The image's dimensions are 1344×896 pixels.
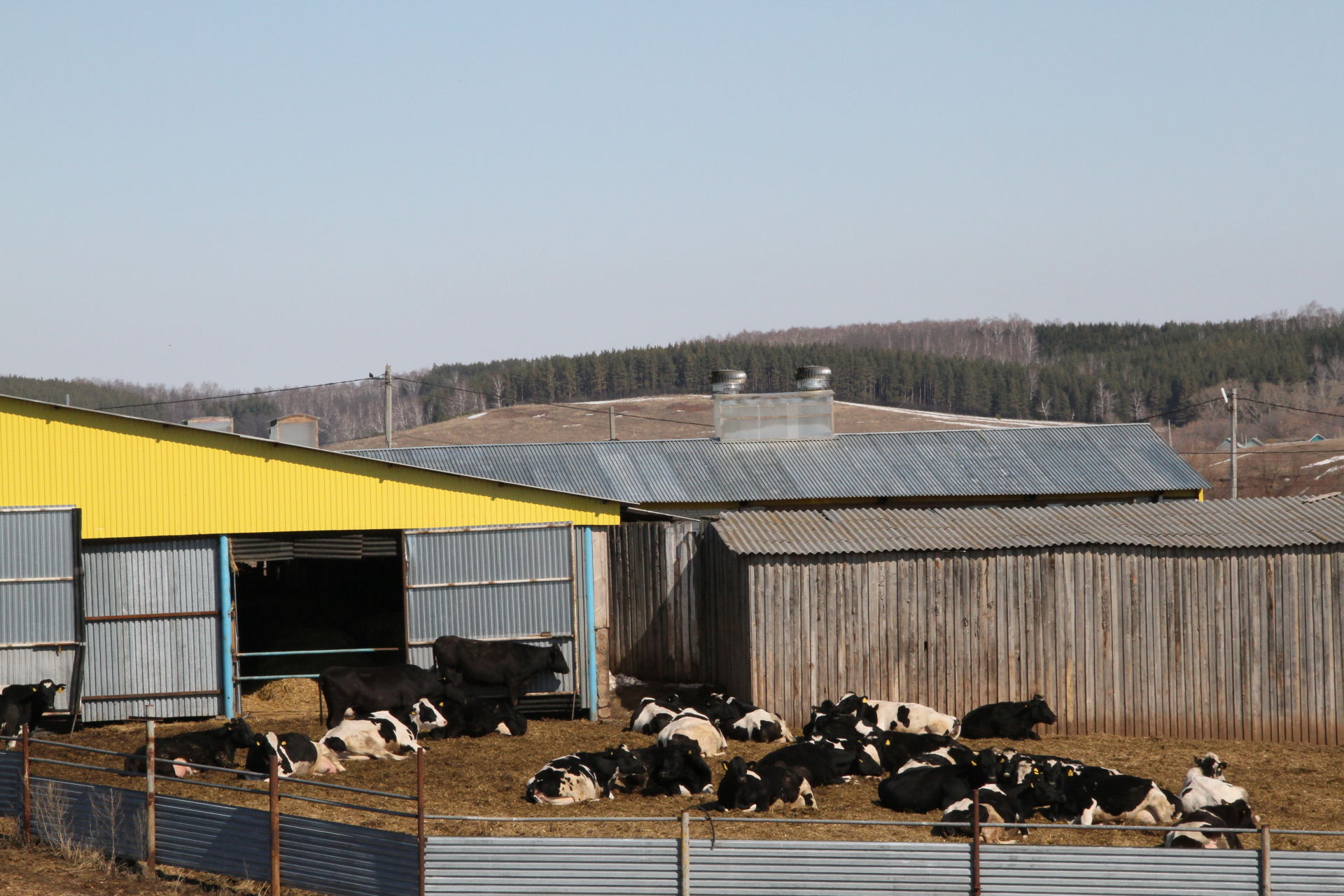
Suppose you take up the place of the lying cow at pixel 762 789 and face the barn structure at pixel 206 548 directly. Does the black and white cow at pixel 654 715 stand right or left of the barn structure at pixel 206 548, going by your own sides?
right

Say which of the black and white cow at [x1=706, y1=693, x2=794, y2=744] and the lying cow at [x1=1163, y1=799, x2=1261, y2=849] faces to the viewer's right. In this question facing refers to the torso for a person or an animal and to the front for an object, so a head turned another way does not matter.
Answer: the lying cow

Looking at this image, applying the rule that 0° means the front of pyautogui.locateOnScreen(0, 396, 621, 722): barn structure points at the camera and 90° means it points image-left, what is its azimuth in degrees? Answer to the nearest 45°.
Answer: approximately 0°

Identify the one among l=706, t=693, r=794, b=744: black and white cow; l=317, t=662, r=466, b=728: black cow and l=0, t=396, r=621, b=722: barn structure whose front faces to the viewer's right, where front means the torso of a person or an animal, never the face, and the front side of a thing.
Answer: the black cow

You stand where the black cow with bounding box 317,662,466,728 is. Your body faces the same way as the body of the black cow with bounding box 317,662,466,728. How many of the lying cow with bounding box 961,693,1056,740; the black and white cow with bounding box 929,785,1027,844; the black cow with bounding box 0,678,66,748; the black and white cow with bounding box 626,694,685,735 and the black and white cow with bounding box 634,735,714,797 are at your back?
1

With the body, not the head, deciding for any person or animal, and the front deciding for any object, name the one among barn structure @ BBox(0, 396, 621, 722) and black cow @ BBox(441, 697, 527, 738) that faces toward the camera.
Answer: the barn structure

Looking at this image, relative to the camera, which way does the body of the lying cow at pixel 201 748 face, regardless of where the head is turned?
to the viewer's right

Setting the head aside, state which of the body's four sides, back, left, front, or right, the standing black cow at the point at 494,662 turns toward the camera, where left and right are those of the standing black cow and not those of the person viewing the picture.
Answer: right

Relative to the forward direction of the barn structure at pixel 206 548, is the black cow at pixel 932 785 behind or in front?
in front

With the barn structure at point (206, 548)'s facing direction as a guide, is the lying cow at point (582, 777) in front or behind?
in front
